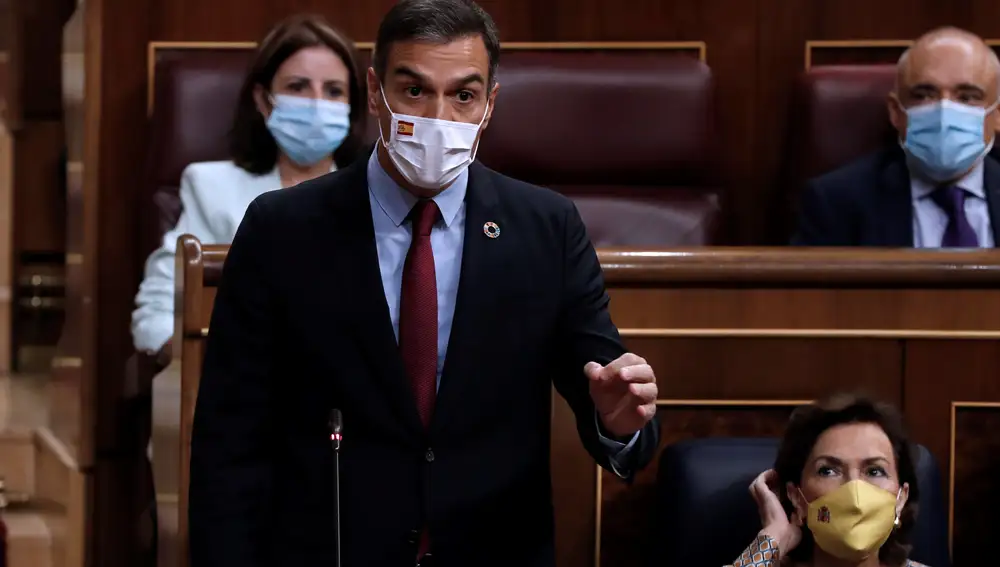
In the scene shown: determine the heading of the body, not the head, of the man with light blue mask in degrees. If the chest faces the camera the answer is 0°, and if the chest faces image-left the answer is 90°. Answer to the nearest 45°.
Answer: approximately 0°

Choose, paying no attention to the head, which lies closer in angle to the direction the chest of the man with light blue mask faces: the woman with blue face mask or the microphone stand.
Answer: the microphone stand

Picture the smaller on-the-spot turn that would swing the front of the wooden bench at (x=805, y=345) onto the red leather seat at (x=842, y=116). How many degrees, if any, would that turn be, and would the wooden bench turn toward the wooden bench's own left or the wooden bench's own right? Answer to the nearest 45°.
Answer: approximately 180°
